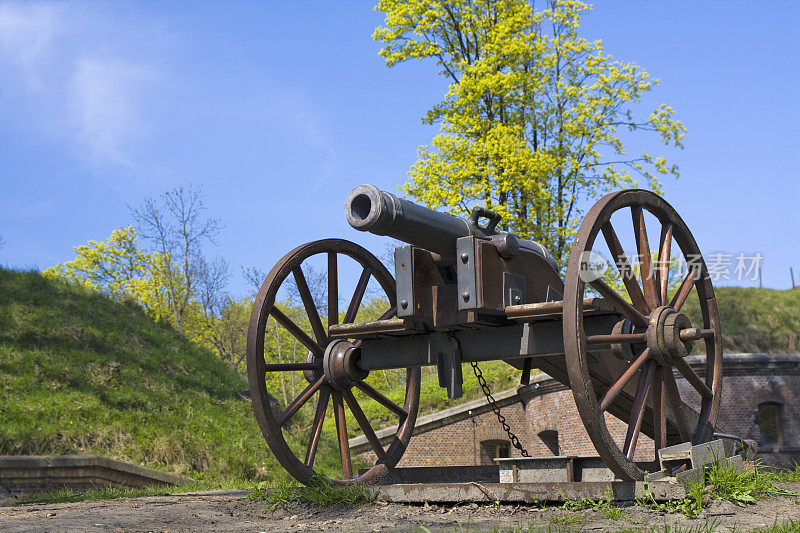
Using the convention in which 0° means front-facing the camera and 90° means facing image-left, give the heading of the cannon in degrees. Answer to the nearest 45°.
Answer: approximately 45°

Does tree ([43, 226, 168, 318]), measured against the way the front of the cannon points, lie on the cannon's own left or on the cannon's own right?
on the cannon's own right
